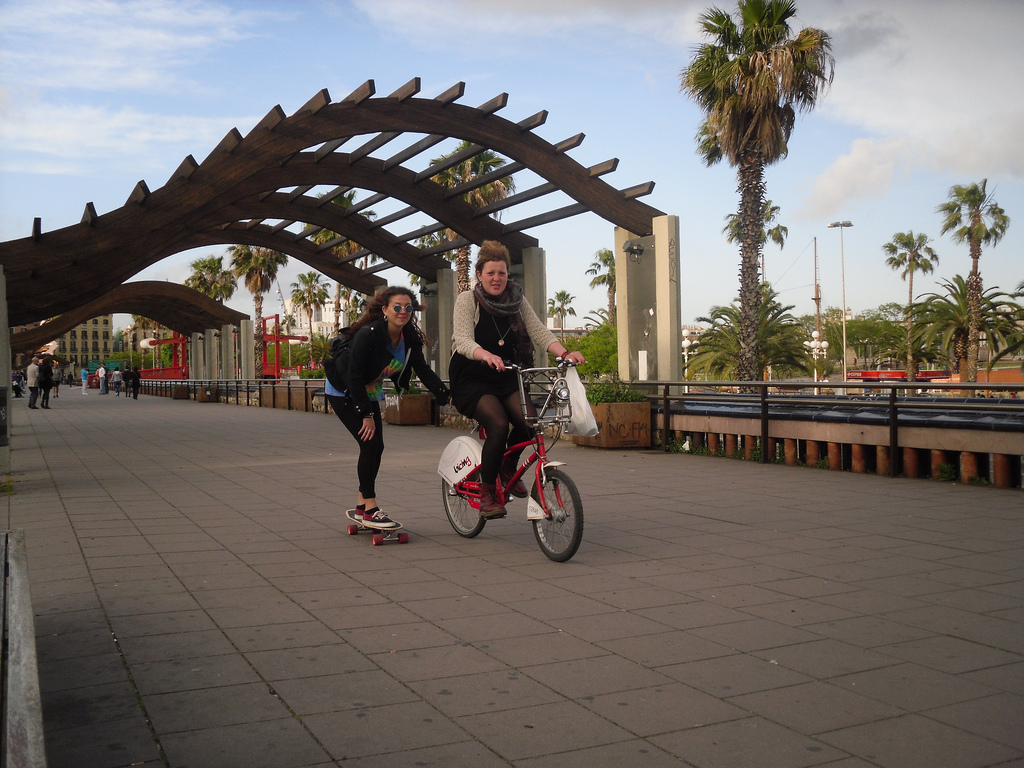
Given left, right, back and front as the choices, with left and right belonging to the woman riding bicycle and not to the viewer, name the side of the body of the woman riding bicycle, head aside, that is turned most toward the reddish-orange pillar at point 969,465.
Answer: left

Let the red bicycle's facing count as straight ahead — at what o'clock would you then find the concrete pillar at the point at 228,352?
The concrete pillar is roughly at 7 o'clock from the red bicycle.

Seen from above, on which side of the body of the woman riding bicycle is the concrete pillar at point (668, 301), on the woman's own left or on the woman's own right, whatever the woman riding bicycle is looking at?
on the woman's own left

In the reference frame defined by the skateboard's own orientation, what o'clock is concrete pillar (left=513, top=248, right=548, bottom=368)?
The concrete pillar is roughly at 8 o'clock from the skateboard.

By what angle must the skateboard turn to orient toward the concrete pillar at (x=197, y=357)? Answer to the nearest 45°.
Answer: approximately 135° to its left

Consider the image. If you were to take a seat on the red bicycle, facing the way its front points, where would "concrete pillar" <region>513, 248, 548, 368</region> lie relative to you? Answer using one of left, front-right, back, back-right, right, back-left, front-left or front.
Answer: back-left

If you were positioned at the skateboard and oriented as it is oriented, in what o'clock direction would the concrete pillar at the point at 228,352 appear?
The concrete pillar is roughly at 7 o'clock from the skateboard.

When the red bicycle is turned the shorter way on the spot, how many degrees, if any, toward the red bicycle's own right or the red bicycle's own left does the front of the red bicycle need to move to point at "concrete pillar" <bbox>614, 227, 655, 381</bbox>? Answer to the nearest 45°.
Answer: approximately 135° to the red bicycle's own left

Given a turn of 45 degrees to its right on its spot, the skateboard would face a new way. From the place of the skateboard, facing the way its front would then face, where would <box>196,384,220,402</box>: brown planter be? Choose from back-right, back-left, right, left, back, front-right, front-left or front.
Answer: back

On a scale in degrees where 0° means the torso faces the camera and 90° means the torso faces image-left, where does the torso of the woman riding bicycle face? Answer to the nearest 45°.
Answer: approximately 315°

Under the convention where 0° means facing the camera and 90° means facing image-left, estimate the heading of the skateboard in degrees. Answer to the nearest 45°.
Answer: approximately 315°
